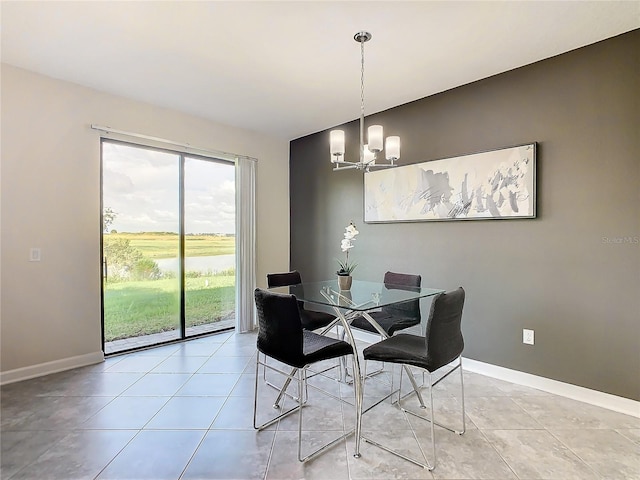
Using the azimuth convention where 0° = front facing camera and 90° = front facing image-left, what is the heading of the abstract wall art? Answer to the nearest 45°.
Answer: approximately 45°

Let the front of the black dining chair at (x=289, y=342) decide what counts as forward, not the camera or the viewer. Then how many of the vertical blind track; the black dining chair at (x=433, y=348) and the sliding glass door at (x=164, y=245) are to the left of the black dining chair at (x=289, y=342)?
2

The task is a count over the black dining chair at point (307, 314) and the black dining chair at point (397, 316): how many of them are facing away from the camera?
0

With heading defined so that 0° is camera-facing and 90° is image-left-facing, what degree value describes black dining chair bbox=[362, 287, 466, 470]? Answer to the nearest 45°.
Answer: approximately 135°

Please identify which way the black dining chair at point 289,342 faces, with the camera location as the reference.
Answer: facing away from the viewer and to the right of the viewer

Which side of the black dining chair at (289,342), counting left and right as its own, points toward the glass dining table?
front

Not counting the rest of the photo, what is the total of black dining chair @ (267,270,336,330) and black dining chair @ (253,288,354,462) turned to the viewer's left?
0

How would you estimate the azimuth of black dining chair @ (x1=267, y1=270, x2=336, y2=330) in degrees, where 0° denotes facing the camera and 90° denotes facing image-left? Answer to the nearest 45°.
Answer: approximately 315°

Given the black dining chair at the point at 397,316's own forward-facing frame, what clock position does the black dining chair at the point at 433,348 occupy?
the black dining chair at the point at 433,348 is roughly at 10 o'clock from the black dining chair at the point at 397,316.
